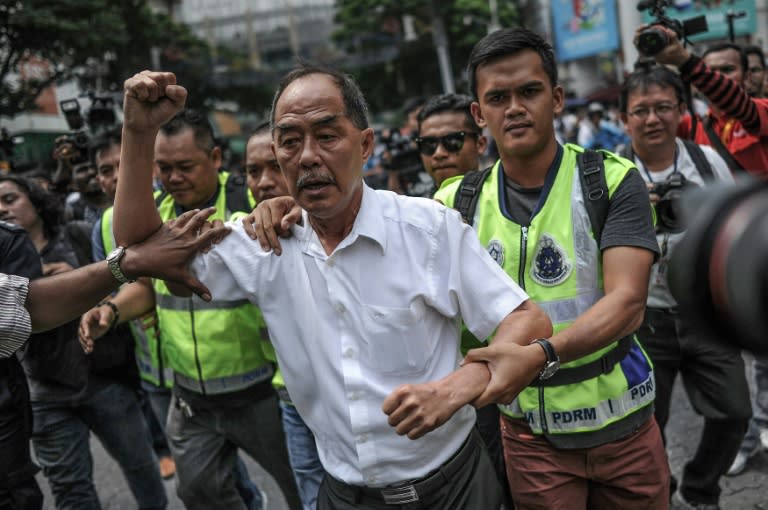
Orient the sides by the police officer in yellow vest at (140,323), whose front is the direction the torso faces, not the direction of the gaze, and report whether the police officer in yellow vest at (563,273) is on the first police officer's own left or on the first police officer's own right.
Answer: on the first police officer's own left

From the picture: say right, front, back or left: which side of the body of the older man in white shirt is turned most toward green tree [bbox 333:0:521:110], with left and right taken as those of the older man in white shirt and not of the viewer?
back

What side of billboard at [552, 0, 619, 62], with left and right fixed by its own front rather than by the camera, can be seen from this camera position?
front

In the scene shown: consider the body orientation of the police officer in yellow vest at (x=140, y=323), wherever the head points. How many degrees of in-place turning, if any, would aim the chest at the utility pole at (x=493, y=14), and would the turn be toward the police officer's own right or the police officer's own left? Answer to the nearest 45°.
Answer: approximately 180°

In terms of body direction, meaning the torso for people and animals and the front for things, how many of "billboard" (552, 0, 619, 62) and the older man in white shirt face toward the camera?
2

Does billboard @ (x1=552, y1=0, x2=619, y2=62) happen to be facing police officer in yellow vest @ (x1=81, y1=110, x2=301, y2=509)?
yes

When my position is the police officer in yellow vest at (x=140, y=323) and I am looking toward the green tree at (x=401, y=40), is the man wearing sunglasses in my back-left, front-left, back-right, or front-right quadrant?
front-right

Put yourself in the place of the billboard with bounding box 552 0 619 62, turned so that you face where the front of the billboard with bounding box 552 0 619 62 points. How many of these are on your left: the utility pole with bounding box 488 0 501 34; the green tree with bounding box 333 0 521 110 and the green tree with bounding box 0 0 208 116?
0

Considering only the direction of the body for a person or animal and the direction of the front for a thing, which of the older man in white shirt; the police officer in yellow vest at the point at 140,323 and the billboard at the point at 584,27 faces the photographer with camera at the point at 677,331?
the billboard

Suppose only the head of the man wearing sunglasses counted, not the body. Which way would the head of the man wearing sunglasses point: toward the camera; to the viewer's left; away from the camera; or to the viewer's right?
toward the camera

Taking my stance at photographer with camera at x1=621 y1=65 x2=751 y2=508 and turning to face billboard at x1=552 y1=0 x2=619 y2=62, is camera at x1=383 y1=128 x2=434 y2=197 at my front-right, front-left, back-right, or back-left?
front-left

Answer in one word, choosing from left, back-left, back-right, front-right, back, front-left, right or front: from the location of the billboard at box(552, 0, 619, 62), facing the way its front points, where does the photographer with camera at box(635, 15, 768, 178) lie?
front

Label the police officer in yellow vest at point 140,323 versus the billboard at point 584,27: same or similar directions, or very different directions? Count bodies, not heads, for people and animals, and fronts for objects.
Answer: same or similar directions

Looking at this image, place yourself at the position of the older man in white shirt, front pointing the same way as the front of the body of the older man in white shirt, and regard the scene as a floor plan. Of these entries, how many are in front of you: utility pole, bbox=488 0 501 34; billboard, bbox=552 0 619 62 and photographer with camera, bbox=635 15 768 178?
0

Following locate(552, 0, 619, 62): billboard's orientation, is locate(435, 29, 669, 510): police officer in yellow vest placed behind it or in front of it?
in front
